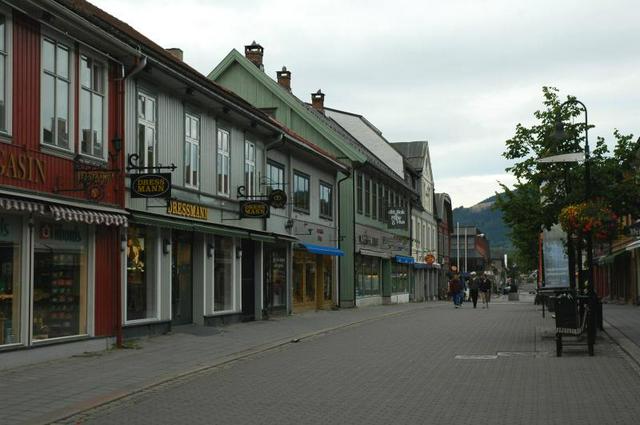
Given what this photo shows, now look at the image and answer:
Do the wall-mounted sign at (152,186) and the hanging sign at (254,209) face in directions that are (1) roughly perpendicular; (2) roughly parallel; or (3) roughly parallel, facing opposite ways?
roughly parallel

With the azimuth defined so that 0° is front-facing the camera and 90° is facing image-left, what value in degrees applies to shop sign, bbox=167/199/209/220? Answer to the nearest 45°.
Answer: approximately 315°

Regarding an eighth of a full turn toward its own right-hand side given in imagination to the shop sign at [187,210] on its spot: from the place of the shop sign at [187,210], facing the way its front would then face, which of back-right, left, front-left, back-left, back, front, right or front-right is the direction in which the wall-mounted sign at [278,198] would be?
back-left

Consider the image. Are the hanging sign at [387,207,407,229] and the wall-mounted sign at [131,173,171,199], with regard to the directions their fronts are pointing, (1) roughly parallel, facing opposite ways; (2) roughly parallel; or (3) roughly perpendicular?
roughly parallel

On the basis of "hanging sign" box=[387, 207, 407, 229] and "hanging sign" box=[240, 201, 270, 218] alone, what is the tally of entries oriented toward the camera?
2

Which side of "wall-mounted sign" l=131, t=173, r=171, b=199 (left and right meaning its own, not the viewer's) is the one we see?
front

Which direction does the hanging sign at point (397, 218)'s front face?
toward the camera

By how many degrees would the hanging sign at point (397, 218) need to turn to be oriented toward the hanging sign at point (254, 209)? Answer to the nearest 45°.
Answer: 0° — it already faces it

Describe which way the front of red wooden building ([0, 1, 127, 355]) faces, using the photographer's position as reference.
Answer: facing the viewer and to the right of the viewer

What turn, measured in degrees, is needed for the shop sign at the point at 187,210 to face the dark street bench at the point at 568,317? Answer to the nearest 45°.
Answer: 0° — it already faces it

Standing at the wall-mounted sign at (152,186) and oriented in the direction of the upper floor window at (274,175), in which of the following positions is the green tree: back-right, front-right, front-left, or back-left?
front-right
